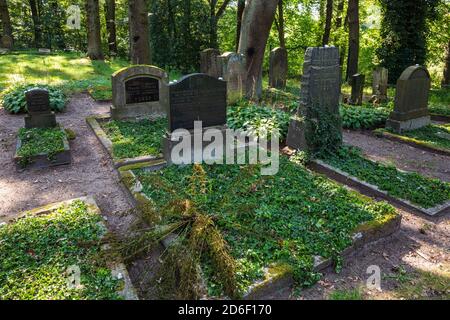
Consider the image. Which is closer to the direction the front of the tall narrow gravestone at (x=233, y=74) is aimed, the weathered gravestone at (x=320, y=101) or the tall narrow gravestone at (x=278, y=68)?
the weathered gravestone

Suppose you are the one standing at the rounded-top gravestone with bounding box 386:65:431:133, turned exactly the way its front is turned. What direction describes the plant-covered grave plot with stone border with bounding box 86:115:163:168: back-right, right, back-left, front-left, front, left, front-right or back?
right

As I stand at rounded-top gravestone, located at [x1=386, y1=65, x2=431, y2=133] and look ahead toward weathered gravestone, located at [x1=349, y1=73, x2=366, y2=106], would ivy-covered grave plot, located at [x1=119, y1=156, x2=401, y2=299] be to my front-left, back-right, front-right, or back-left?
back-left

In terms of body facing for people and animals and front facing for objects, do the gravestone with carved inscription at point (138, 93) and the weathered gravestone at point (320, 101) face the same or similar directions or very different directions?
same or similar directions

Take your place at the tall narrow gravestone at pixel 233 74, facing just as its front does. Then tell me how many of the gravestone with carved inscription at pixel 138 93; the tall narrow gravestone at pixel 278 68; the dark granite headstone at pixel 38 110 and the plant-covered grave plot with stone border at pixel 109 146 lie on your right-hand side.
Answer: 3

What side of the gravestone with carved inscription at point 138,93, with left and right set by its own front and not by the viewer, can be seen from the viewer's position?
front

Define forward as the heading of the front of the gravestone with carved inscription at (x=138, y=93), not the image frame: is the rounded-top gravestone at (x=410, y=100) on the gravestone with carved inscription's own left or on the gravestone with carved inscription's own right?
on the gravestone with carved inscription's own left

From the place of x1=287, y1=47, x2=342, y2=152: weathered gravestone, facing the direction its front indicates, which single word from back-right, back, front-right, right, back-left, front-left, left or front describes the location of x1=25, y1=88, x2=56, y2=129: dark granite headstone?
back-right

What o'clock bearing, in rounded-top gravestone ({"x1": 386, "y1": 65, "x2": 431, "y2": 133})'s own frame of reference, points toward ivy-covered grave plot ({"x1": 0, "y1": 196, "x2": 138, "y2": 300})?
The ivy-covered grave plot is roughly at 2 o'clock from the rounded-top gravestone.

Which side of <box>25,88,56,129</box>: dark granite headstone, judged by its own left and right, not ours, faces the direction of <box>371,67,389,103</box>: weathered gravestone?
left

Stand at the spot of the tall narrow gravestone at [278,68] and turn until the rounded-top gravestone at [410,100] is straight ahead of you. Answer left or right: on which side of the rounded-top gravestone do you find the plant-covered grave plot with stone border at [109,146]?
right

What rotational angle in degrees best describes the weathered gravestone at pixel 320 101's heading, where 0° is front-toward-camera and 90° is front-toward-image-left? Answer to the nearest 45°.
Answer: approximately 315°

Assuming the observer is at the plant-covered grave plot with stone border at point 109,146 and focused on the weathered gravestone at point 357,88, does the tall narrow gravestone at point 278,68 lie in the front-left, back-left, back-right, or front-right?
front-left

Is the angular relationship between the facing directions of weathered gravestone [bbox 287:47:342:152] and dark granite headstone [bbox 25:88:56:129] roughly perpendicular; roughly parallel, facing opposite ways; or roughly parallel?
roughly parallel

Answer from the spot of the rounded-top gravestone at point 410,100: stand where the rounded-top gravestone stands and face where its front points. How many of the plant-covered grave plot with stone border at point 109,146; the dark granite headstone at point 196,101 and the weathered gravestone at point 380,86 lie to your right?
2

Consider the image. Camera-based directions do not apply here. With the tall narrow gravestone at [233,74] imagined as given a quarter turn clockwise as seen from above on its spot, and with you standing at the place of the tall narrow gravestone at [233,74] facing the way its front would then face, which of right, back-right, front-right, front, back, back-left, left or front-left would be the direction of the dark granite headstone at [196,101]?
front-left

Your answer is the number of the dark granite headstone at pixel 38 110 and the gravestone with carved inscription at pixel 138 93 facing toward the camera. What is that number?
2
